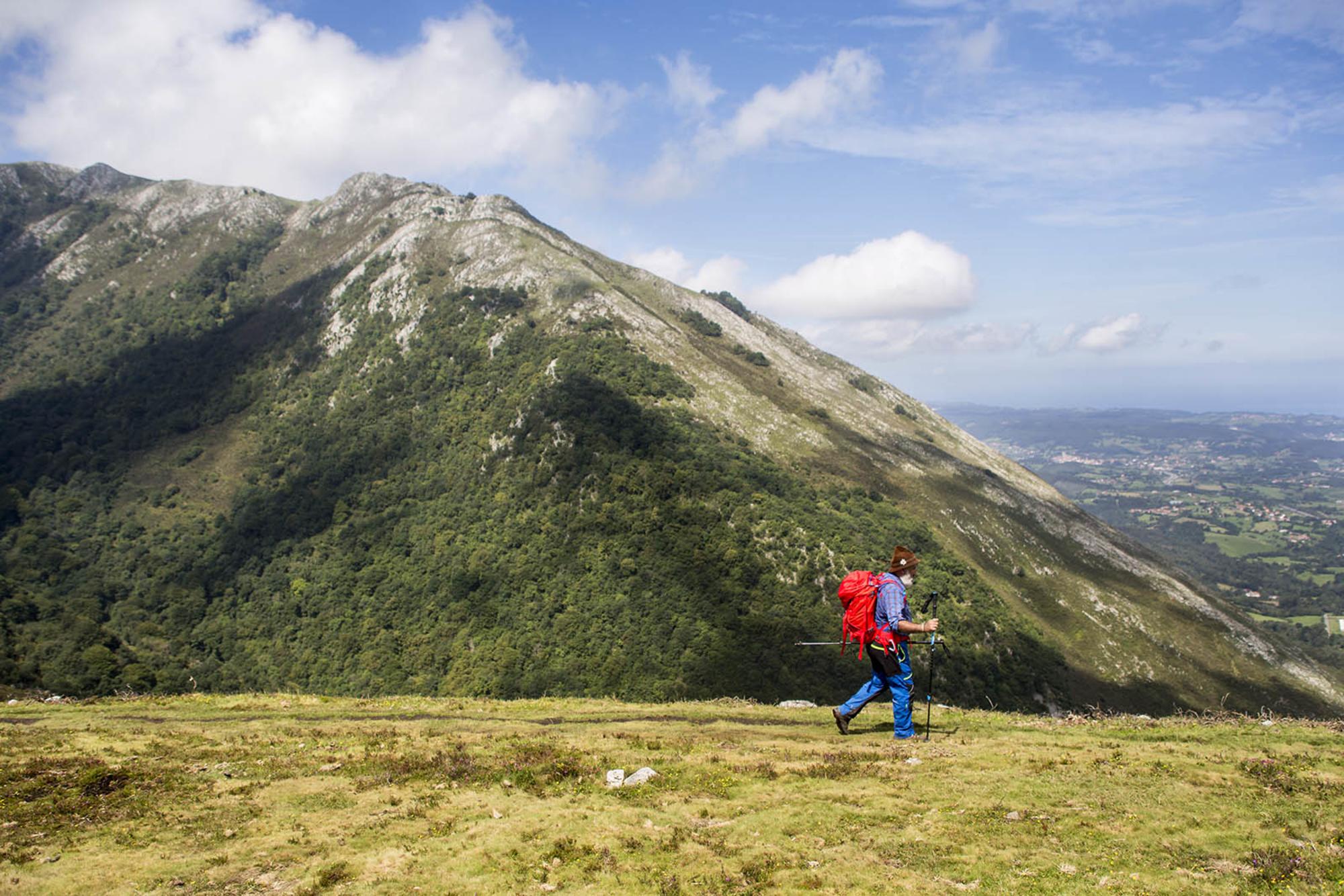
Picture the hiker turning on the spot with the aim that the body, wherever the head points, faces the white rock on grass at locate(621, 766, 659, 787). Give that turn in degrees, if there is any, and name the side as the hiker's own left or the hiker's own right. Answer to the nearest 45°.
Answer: approximately 135° to the hiker's own right

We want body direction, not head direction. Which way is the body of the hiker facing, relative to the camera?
to the viewer's right
